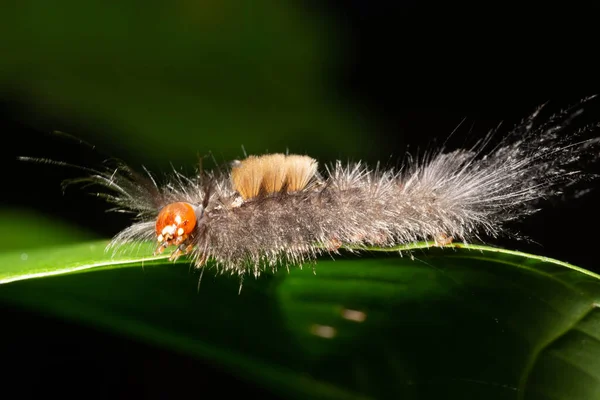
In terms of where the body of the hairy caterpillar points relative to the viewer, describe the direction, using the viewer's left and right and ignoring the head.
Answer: facing to the left of the viewer
